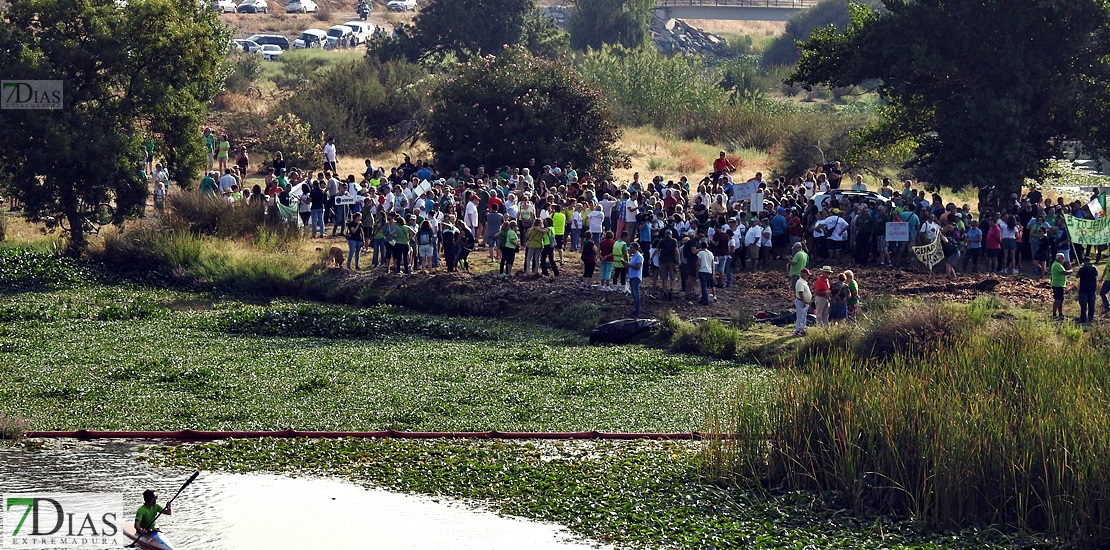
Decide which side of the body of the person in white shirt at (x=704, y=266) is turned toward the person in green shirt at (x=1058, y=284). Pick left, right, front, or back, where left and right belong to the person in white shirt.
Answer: right

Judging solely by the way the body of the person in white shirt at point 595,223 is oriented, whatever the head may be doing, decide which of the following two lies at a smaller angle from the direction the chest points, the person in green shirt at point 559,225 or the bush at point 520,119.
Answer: the bush

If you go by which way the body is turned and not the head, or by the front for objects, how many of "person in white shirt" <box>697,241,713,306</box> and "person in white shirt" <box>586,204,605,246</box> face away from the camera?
2

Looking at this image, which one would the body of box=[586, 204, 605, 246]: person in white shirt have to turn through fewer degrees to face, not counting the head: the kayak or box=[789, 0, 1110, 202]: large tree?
the large tree

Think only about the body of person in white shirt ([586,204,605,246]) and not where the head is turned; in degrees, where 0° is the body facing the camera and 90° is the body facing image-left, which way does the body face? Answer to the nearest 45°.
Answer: approximately 180°

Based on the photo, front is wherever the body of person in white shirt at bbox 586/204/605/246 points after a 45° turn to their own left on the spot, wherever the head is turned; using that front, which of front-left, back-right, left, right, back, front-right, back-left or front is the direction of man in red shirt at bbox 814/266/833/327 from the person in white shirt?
back

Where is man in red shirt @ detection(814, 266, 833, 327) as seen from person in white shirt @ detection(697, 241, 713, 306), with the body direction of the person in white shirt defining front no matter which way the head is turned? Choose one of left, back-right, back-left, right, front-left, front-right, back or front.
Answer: back-right

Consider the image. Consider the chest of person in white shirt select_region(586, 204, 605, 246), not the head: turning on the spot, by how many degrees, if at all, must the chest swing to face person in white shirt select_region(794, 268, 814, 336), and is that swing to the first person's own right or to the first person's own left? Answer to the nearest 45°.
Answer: approximately 135° to the first person's own right

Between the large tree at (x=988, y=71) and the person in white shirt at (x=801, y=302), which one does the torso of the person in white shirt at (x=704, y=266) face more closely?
the large tree

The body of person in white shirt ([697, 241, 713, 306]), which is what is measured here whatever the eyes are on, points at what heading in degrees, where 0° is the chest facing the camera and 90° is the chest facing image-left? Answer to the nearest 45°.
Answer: approximately 180°
